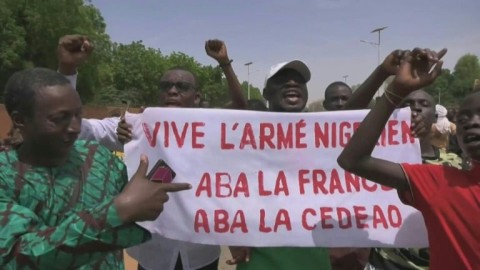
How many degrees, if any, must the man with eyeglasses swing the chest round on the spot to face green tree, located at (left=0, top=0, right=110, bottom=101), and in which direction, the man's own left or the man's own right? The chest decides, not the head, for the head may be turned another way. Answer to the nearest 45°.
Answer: approximately 180°

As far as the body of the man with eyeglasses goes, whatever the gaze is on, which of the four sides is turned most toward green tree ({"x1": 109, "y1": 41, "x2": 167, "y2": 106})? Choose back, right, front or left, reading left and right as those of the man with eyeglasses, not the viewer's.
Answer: back

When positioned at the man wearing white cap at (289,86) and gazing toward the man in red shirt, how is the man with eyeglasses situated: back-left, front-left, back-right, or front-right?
back-right

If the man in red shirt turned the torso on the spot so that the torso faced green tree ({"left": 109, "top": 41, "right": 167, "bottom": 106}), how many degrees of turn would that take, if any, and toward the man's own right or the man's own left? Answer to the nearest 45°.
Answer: approximately 135° to the man's own right

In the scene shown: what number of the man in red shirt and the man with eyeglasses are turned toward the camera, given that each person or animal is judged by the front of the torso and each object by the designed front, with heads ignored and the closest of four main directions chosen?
2

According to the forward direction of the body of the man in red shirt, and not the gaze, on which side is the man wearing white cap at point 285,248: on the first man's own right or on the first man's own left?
on the first man's own right
